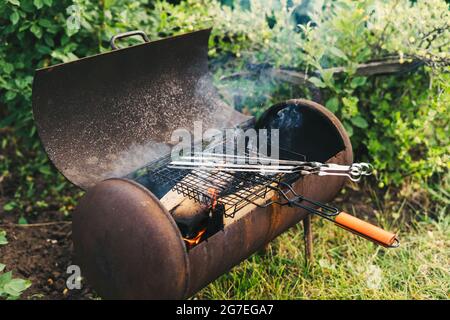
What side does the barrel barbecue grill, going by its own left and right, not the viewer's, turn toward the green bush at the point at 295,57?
left

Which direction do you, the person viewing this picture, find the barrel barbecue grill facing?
facing the viewer and to the right of the viewer

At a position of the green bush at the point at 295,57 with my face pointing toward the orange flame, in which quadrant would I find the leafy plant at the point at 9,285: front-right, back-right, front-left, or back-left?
front-right

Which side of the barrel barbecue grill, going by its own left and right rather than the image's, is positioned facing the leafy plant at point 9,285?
right
